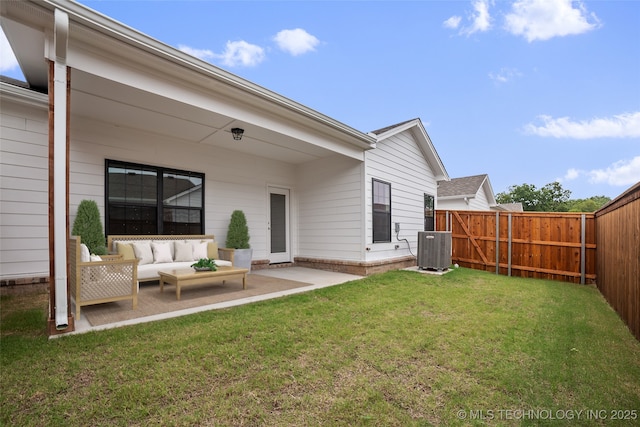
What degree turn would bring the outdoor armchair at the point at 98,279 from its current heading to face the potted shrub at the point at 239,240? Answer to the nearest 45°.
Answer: approximately 45° to its left

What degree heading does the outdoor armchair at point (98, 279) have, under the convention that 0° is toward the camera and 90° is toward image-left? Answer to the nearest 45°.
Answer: approximately 270°

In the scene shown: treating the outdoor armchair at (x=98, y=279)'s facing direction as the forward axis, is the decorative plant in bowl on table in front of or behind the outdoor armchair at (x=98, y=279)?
in front

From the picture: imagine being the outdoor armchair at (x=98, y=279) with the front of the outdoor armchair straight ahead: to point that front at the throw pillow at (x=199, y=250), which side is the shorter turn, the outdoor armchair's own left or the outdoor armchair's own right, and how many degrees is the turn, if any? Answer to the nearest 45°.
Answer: approximately 45° to the outdoor armchair's own left

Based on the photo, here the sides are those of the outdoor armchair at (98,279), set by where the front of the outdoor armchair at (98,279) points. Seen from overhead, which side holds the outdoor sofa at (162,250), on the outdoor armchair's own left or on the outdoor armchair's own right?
on the outdoor armchair's own left

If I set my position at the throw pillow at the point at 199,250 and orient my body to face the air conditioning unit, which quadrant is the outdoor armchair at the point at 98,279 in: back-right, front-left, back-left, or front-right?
back-right

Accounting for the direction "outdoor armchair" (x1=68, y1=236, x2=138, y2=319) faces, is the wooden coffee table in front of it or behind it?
in front

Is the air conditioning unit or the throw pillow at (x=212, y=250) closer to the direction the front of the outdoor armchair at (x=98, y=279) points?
the air conditioning unit

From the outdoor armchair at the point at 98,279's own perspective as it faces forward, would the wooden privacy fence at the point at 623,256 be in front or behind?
in front

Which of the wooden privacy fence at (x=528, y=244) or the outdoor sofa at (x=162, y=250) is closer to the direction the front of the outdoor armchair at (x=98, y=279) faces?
the wooden privacy fence

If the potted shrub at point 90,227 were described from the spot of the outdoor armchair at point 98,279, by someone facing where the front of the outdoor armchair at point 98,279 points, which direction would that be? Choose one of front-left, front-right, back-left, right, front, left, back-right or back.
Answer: left
